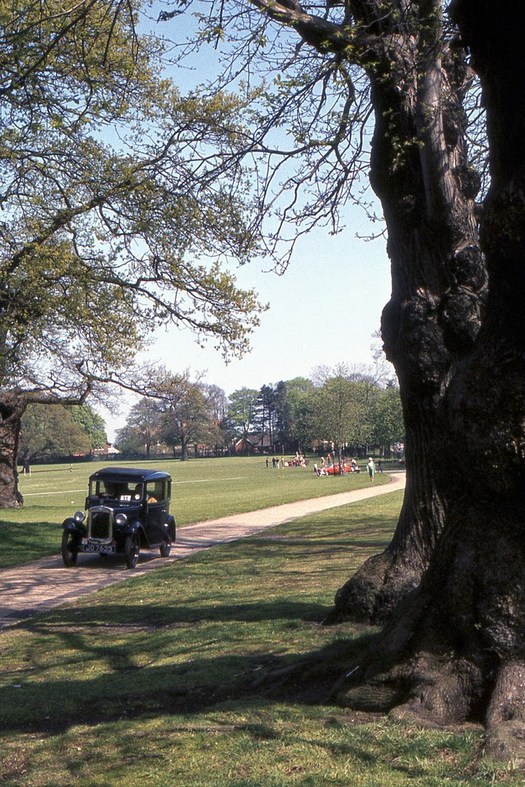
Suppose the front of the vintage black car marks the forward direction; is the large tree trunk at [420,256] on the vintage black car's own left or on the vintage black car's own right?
on the vintage black car's own left

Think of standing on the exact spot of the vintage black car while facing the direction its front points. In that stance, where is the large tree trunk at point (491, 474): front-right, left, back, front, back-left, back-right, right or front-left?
front-left

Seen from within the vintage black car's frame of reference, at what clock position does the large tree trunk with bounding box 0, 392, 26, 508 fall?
The large tree trunk is roughly at 4 o'clock from the vintage black car.

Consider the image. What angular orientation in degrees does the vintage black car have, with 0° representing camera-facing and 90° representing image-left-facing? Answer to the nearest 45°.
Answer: approximately 45°
